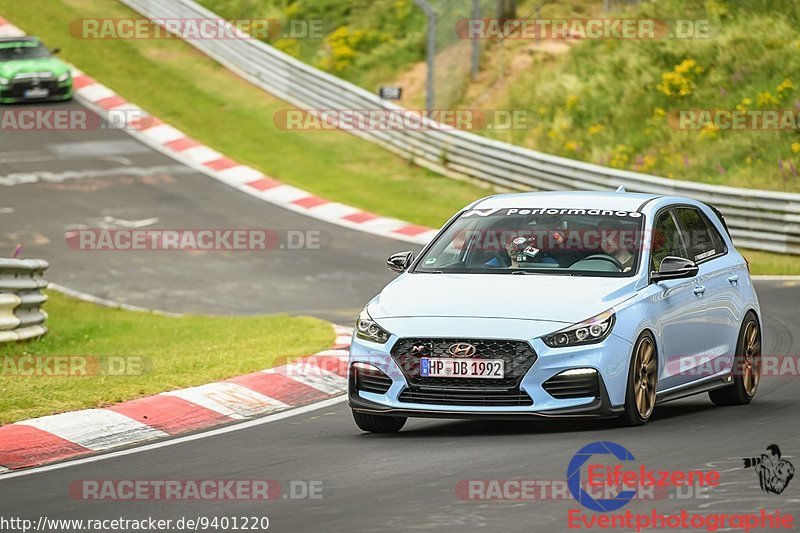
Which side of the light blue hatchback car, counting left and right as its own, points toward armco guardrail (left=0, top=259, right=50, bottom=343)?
right

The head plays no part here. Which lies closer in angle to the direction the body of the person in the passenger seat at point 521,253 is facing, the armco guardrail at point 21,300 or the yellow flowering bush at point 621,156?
the armco guardrail

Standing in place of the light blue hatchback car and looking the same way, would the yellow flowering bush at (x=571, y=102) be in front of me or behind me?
behind

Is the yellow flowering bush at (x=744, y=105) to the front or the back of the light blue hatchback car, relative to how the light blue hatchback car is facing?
to the back

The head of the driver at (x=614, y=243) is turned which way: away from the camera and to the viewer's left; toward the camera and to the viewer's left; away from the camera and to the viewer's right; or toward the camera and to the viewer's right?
toward the camera and to the viewer's left

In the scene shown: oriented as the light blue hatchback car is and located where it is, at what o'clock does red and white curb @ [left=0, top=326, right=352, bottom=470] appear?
The red and white curb is roughly at 2 o'clock from the light blue hatchback car.

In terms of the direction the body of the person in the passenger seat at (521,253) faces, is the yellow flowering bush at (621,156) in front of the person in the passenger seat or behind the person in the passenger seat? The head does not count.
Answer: behind

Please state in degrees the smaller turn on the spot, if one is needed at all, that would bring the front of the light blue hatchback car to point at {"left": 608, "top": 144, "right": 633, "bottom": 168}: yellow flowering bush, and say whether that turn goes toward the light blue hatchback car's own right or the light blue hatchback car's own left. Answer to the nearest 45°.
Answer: approximately 135° to the light blue hatchback car's own right

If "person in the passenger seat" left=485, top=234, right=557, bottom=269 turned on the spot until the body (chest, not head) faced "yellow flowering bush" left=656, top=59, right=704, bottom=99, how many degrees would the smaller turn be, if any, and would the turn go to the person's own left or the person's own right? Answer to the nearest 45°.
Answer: approximately 135° to the person's own right

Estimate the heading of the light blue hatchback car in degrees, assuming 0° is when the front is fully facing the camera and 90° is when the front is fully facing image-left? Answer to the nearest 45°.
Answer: approximately 45°

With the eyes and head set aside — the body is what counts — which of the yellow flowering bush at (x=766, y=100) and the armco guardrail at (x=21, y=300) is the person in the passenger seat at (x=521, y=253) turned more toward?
the armco guardrail
